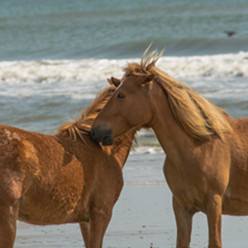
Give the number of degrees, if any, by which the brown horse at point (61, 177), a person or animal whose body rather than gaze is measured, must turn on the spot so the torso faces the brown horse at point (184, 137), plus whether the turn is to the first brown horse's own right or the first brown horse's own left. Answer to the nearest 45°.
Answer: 0° — it already faces it

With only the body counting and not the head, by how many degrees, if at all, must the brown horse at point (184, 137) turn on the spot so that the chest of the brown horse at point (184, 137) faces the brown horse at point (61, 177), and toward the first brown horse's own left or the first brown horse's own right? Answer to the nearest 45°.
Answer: approximately 45° to the first brown horse's own right

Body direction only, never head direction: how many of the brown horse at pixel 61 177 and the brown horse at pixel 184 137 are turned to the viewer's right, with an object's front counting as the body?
1

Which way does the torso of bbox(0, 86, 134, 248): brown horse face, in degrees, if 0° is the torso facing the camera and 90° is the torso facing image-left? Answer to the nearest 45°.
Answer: approximately 270°

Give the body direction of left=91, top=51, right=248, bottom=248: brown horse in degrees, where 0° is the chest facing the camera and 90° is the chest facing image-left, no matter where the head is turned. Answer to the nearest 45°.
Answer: approximately 45°
